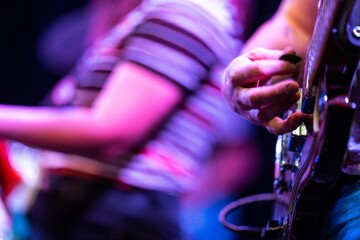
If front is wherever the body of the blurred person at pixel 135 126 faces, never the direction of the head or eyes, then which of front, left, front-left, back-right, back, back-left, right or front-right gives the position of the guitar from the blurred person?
left

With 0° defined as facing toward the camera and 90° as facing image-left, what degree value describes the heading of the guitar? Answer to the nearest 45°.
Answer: approximately 90°

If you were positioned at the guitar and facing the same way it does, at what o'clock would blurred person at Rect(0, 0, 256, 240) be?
The blurred person is roughly at 2 o'clock from the guitar.
